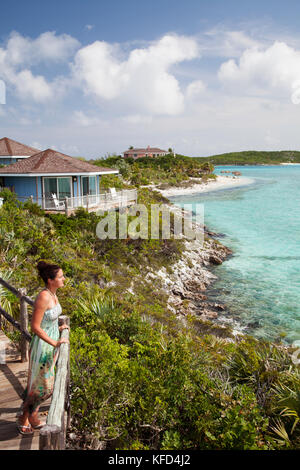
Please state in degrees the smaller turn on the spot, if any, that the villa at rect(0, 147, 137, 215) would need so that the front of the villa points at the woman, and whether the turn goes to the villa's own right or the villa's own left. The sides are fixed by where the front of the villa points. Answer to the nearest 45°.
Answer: approximately 45° to the villa's own right

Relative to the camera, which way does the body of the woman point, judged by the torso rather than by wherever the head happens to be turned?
to the viewer's right

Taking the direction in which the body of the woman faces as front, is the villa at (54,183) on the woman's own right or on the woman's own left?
on the woman's own left

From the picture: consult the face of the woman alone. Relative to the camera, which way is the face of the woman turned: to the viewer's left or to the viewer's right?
to the viewer's right

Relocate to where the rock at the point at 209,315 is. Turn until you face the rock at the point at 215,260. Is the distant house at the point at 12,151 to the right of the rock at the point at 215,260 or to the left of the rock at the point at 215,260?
left

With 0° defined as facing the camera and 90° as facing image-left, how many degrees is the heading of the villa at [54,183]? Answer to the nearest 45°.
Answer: approximately 315°

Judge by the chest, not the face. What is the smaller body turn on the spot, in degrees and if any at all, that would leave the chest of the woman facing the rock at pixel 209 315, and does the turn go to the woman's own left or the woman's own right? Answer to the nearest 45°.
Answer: approximately 45° to the woman's own left

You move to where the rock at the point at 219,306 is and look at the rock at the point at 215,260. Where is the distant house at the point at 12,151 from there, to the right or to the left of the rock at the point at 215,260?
left

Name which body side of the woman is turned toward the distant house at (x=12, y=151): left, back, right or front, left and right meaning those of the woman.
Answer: left
